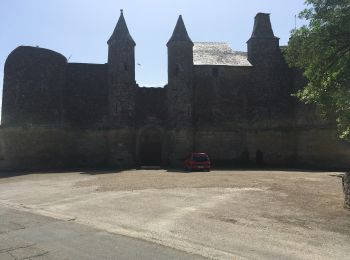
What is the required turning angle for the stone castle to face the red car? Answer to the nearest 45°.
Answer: approximately 45° to its left

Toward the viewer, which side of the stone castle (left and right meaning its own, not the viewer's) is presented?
front

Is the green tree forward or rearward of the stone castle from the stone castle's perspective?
forward
